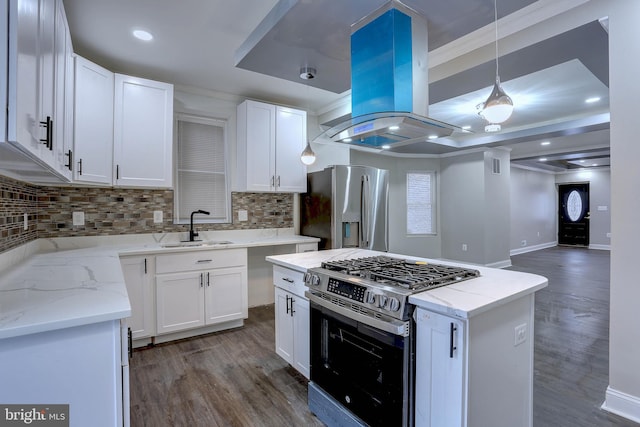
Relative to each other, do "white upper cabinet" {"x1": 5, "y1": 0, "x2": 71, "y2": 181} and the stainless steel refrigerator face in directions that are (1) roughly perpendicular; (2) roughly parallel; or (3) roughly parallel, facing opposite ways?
roughly perpendicular

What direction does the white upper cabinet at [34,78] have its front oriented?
to the viewer's right

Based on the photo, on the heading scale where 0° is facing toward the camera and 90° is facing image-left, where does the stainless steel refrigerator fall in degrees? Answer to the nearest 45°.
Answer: approximately 315°

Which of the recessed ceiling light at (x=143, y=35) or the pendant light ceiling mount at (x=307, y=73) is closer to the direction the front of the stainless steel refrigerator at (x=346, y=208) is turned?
the pendant light ceiling mount

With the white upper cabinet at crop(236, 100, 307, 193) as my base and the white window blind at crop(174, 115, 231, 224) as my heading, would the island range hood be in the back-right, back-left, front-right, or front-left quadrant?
back-left

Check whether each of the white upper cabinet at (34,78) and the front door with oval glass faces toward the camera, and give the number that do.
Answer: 1

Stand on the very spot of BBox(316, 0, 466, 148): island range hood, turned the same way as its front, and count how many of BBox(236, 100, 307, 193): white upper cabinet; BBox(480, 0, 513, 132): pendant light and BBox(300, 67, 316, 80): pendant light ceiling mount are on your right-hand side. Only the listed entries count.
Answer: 2

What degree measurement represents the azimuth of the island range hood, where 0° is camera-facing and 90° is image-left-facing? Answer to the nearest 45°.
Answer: approximately 45°

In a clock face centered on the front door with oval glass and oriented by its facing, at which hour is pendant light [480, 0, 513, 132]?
The pendant light is roughly at 12 o'clock from the front door with oval glass.

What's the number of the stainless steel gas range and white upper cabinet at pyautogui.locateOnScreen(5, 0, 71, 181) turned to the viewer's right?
1

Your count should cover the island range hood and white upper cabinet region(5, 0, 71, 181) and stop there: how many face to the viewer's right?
1
